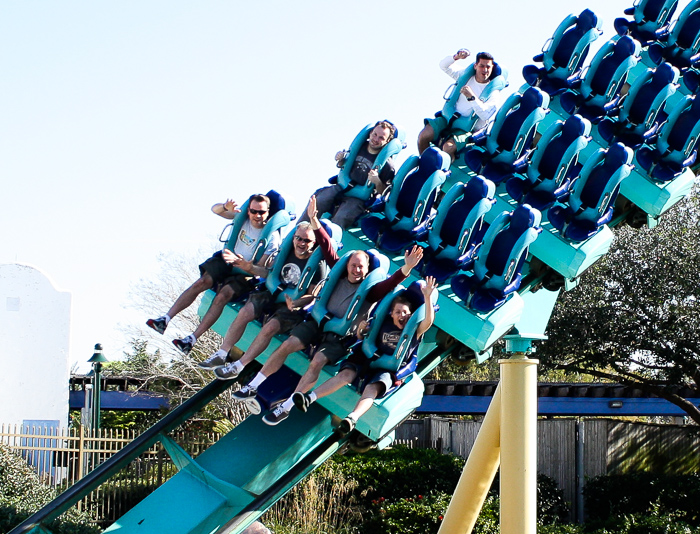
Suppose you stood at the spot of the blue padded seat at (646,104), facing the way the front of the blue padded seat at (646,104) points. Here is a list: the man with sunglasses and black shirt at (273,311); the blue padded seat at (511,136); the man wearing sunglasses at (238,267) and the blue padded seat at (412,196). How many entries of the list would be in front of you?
4

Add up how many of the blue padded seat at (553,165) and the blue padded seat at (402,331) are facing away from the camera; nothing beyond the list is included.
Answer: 0

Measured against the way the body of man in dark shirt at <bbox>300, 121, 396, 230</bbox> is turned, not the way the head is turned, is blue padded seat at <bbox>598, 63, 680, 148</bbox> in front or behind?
behind

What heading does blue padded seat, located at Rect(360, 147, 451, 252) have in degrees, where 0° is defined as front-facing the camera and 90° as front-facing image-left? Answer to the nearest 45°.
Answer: approximately 45°

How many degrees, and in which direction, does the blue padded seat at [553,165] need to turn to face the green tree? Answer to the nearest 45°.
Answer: approximately 135° to its right

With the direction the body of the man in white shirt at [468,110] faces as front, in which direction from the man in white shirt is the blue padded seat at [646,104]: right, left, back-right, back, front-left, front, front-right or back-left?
back-left

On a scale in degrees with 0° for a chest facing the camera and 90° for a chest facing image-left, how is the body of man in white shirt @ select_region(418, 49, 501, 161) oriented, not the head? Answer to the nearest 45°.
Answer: approximately 45°

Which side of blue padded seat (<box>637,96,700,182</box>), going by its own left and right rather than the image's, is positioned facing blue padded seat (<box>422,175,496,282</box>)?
front

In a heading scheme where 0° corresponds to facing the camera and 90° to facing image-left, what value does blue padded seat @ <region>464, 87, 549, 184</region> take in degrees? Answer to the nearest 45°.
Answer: approximately 45°

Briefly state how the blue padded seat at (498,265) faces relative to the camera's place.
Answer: facing the viewer and to the left of the viewer
